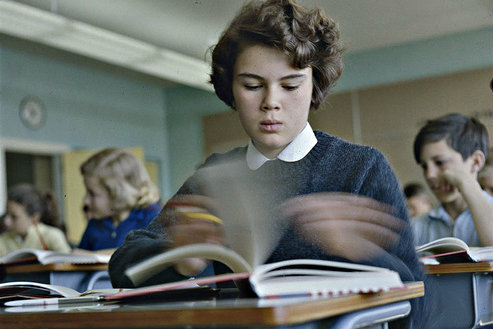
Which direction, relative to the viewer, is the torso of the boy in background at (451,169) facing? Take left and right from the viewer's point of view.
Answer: facing the viewer and to the left of the viewer

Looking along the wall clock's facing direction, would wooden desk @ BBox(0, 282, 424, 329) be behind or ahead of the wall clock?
ahead

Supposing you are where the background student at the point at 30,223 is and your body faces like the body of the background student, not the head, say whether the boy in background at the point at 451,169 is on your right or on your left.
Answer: on your left

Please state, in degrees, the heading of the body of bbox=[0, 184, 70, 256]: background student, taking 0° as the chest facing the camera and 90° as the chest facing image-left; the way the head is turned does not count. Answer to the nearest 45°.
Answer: approximately 45°

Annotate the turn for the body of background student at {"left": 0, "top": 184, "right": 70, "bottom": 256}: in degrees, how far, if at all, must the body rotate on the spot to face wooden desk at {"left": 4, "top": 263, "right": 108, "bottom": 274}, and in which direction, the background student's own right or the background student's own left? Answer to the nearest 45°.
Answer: approximately 45° to the background student's own left

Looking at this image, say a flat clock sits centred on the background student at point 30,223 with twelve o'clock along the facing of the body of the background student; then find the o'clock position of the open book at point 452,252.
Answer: The open book is roughly at 10 o'clock from the background student.

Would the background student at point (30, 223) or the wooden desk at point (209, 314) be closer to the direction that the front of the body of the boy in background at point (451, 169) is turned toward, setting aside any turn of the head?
the wooden desk

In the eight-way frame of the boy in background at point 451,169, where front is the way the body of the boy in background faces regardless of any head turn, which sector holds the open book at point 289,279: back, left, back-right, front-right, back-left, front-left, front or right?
front-left

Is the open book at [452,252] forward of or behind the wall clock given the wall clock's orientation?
forward

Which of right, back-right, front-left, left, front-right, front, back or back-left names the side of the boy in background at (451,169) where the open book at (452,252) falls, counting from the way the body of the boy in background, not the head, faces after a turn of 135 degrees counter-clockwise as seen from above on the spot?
right

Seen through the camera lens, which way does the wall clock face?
facing the viewer and to the right of the viewer

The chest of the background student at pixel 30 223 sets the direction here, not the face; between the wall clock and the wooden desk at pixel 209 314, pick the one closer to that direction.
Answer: the wooden desk
